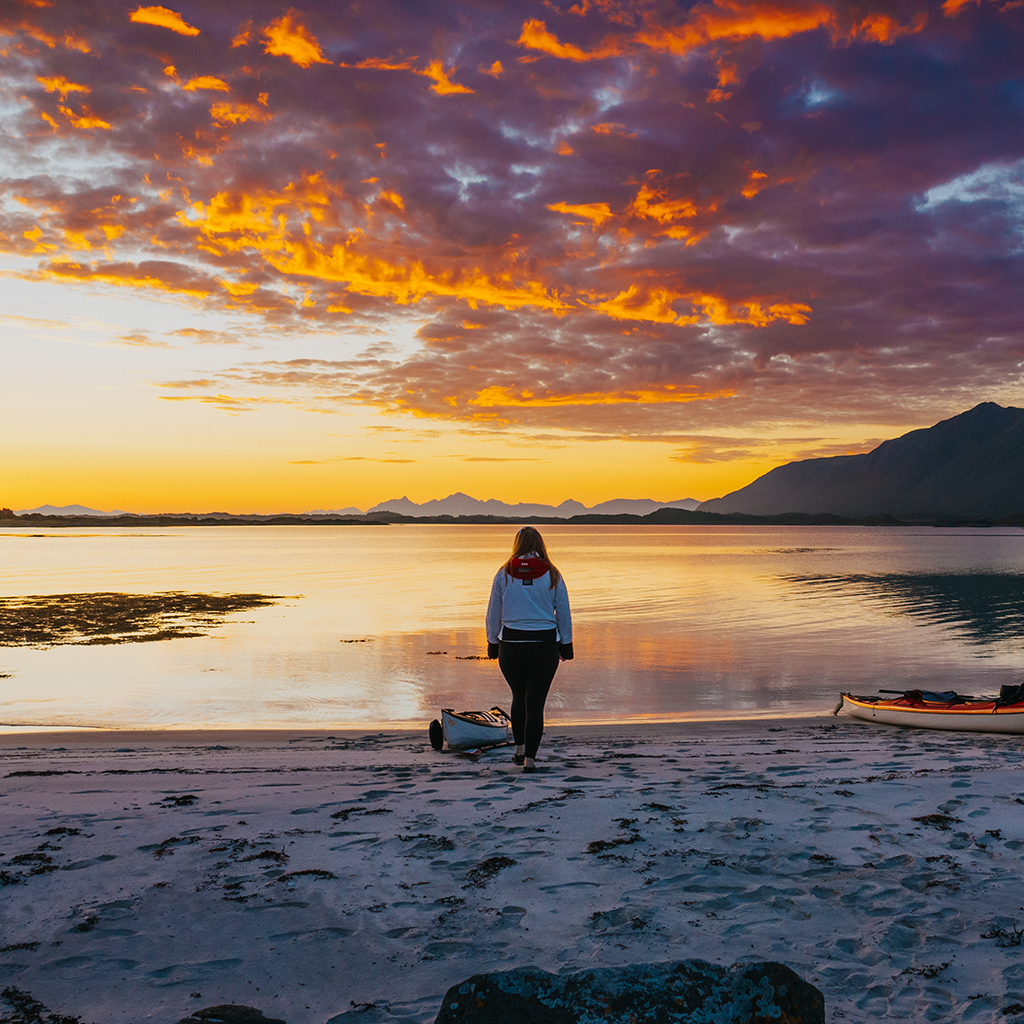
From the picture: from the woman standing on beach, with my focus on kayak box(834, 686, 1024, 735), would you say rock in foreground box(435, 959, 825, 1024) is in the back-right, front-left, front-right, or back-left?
back-right

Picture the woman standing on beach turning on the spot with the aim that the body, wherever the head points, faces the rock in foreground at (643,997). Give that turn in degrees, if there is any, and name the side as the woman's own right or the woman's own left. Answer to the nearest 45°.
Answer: approximately 180°

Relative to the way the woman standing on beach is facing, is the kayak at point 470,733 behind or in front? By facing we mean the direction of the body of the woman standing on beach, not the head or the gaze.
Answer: in front

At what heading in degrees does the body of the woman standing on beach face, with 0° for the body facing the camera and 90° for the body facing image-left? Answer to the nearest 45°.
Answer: approximately 180°

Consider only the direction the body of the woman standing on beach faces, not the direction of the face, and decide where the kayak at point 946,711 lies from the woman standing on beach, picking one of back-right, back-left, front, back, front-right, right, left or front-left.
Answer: front-right

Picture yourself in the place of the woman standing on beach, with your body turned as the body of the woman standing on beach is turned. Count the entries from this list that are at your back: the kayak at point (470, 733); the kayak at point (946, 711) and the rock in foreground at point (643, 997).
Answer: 1

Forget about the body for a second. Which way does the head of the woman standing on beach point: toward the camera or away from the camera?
away from the camera
